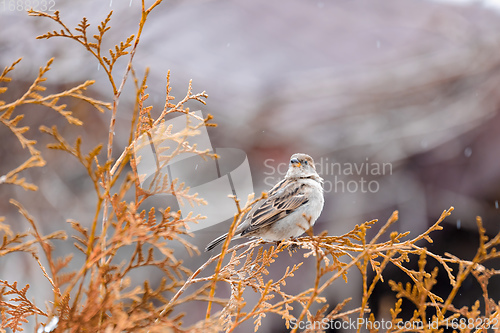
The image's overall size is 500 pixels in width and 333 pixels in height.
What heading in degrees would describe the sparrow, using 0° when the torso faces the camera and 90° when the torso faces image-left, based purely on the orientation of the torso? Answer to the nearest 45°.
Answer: approximately 270°
